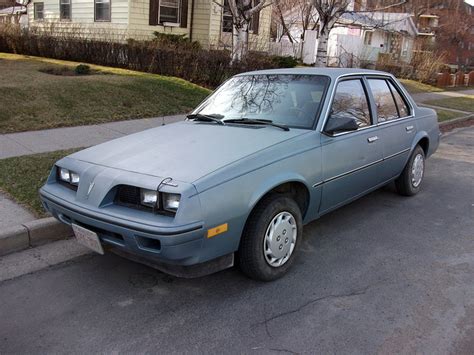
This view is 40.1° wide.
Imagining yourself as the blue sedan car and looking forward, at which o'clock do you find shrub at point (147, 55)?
The shrub is roughly at 4 o'clock from the blue sedan car.

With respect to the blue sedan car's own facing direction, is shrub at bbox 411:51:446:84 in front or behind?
behind

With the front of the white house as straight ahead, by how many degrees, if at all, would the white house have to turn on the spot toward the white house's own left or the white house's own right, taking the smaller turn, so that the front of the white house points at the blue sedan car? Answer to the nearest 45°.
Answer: approximately 45° to the white house's own right

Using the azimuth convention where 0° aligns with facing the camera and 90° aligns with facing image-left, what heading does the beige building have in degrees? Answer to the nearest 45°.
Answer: approximately 315°

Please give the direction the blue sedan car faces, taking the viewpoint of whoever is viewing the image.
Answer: facing the viewer and to the left of the viewer

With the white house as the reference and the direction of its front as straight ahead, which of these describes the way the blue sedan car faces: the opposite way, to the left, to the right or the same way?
to the right

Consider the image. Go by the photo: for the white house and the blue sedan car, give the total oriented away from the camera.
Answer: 0

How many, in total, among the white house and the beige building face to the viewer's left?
0

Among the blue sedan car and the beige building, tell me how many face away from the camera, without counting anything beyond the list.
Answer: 0

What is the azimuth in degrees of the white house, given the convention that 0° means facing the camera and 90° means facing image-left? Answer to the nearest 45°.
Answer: approximately 315°

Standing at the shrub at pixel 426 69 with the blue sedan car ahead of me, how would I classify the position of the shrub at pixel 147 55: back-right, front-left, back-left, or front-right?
front-right

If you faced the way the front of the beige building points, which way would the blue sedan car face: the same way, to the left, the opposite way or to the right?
to the right

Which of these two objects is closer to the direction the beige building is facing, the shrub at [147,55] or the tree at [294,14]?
the shrub

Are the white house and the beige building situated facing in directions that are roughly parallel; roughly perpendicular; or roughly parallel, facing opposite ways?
roughly parallel

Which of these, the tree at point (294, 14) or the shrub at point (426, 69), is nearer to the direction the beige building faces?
the shrub
